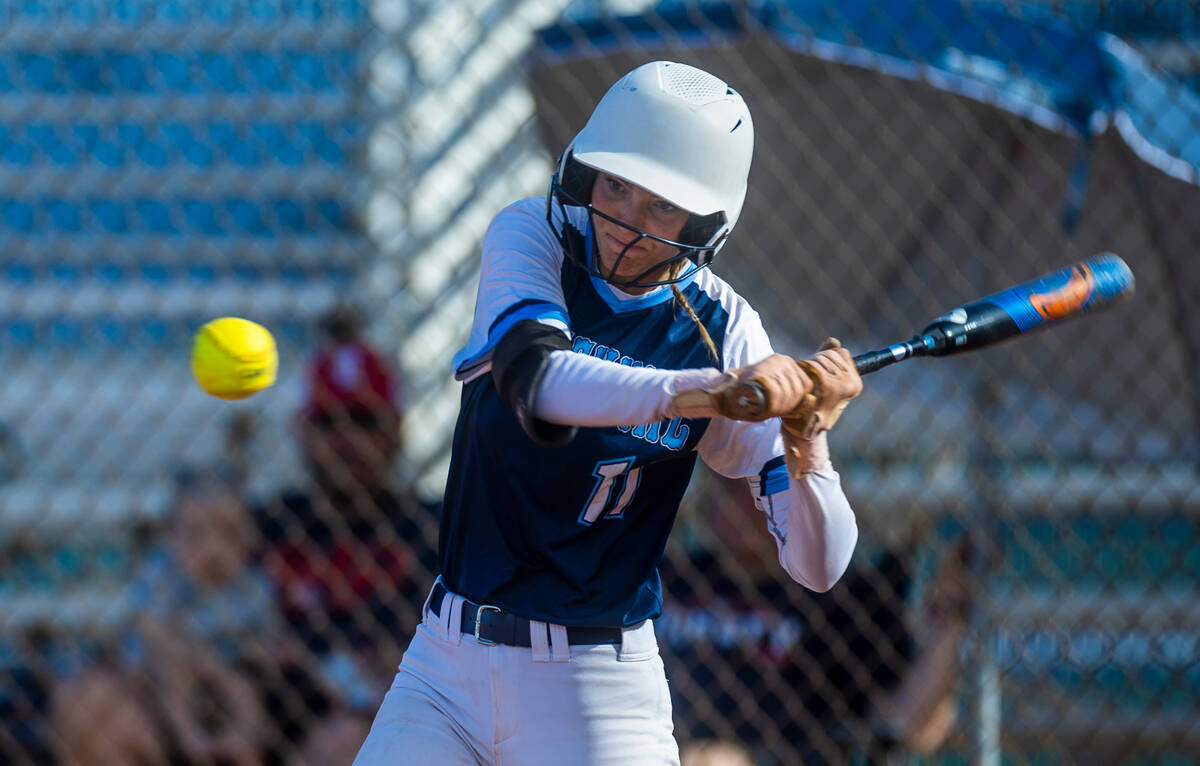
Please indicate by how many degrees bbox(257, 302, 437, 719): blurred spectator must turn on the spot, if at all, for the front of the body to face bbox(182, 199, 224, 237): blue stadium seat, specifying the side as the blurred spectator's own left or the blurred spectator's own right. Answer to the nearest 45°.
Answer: approximately 180°

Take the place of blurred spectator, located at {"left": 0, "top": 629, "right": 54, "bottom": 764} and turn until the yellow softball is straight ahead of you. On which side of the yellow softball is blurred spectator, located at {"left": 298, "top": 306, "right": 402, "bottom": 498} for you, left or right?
left

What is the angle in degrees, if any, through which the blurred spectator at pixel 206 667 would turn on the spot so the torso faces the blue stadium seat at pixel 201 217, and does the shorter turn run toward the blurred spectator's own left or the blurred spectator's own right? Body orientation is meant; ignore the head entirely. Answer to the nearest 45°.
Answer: approximately 135° to the blurred spectator's own left

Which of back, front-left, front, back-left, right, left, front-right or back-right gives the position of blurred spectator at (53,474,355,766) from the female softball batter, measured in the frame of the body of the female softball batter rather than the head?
back-right

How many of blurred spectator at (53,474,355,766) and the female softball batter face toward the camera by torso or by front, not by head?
2

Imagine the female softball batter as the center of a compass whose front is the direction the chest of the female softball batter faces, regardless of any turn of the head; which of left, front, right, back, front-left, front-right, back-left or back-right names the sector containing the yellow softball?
front-right

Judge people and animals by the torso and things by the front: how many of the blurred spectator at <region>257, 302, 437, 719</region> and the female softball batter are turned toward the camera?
2

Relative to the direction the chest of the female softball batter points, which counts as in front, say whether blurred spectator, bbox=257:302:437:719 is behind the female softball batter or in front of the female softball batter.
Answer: behind

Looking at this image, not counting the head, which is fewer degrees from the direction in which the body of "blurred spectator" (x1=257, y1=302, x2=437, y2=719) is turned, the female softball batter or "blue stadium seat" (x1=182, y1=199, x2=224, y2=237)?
the female softball batter

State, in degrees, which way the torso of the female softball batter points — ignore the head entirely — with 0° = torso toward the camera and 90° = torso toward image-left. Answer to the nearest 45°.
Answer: approximately 0°

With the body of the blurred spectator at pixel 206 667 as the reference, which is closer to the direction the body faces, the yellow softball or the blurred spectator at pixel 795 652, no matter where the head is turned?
the yellow softball
